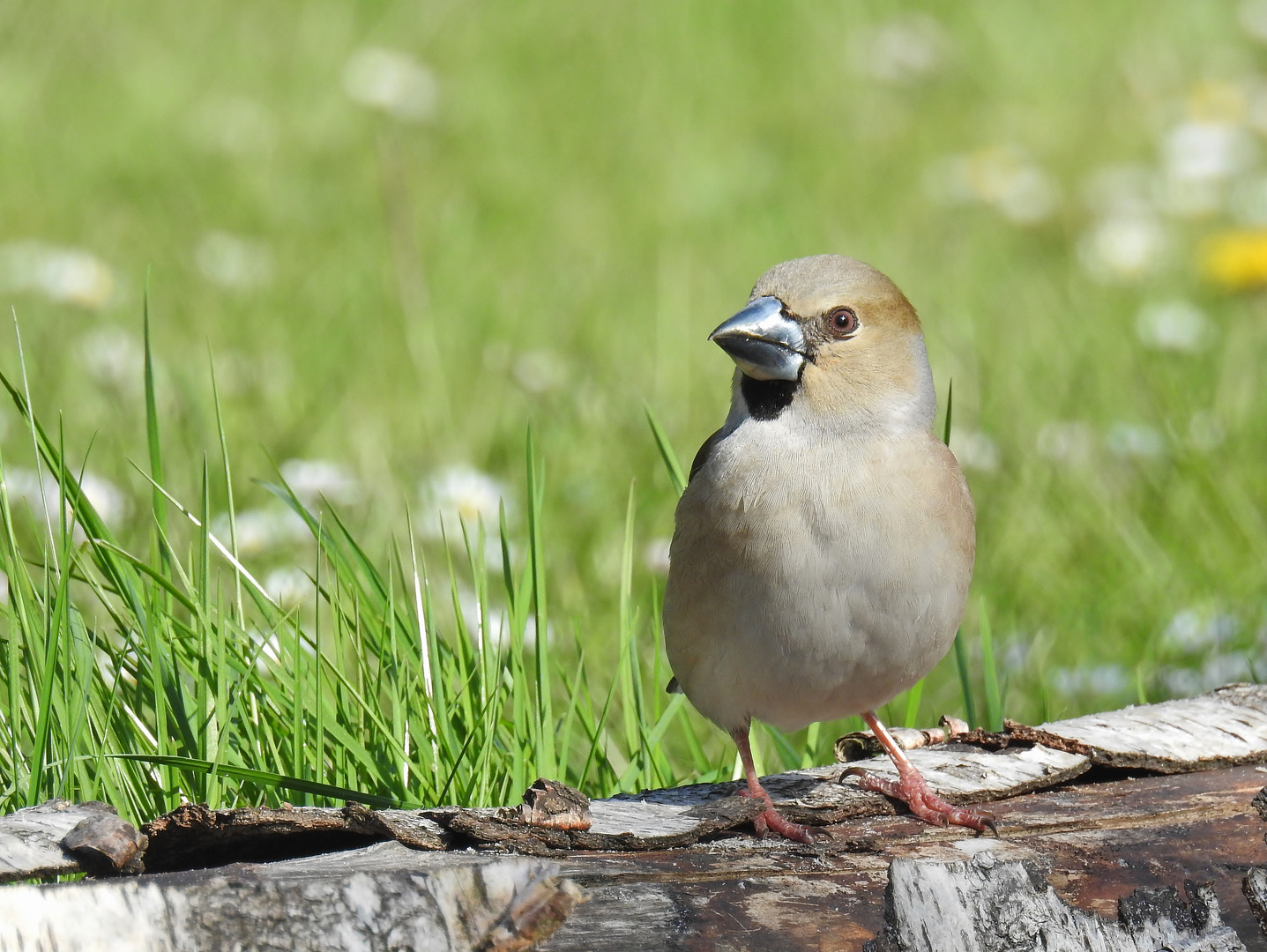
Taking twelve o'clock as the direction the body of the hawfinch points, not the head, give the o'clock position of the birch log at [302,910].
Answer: The birch log is roughly at 1 o'clock from the hawfinch.

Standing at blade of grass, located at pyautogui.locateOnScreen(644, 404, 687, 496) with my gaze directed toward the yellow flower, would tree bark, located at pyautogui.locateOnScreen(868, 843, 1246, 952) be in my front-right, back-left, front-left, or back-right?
back-right

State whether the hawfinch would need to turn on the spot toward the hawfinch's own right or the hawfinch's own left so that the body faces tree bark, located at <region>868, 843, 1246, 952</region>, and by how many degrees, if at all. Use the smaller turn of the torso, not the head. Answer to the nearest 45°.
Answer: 0° — it already faces it

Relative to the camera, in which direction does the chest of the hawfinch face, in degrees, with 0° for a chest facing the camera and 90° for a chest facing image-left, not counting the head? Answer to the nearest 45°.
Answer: approximately 0°

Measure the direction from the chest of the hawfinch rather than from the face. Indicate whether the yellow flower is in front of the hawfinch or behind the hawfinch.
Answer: behind
